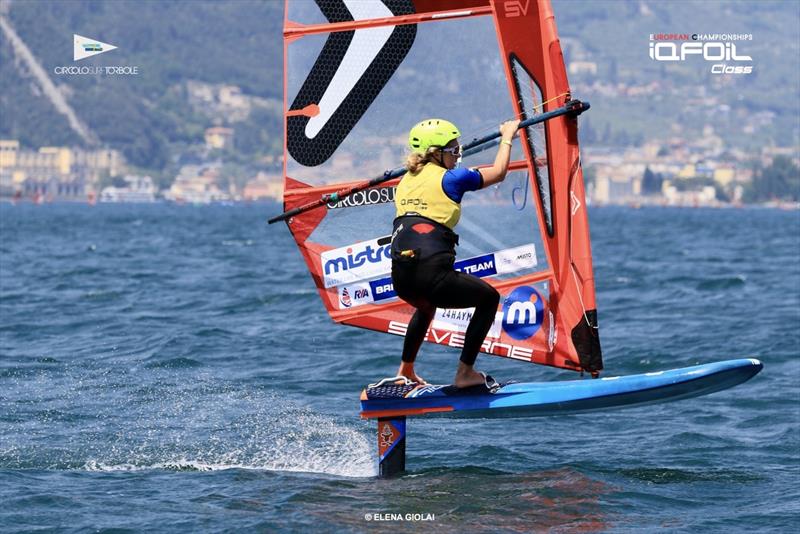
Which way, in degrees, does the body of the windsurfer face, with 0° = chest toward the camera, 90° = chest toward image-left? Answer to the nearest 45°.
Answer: approximately 225°
